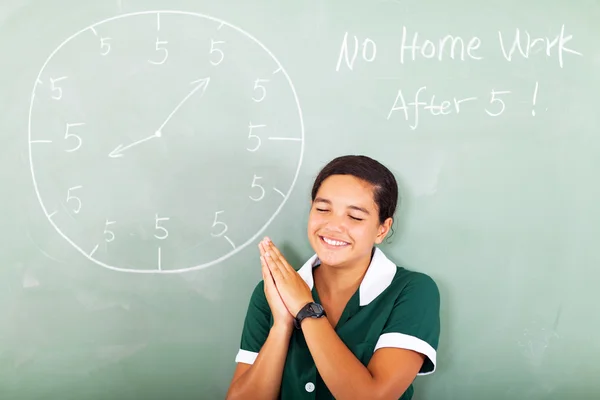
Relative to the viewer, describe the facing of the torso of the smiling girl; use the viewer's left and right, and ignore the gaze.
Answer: facing the viewer and to the left of the viewer
